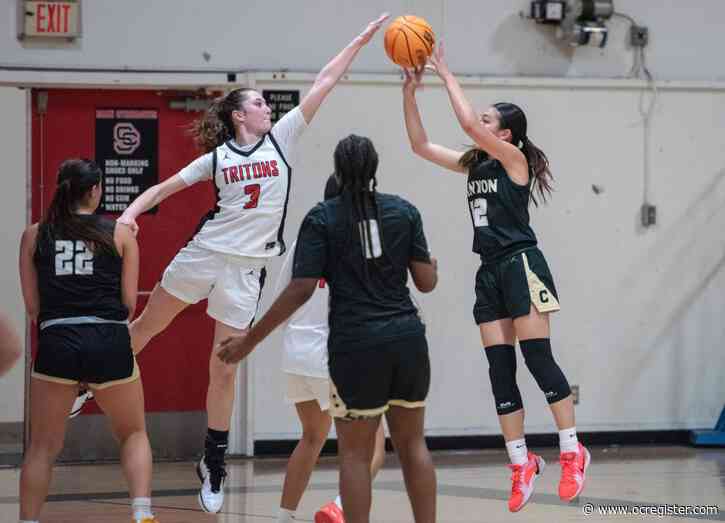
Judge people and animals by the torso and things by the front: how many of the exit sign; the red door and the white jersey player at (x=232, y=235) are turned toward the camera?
3

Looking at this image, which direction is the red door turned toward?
toward the camera

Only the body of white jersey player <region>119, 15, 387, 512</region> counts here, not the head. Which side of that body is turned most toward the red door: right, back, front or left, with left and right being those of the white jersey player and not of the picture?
back

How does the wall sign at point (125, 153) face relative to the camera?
toward the camera

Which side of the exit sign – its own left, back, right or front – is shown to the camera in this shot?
front

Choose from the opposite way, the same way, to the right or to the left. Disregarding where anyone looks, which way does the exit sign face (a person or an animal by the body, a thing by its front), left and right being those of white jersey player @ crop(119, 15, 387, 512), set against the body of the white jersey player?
the same way

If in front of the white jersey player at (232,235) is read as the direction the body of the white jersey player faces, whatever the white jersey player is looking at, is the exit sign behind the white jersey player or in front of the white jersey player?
behind

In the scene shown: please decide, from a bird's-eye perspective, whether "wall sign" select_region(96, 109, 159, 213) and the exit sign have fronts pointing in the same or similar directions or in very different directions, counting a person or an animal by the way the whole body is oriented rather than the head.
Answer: same or similar directions

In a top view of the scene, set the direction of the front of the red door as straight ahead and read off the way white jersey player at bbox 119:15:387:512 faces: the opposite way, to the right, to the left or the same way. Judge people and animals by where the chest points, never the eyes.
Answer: the same way

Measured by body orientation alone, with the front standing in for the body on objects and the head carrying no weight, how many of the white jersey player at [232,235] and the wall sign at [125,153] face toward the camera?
2

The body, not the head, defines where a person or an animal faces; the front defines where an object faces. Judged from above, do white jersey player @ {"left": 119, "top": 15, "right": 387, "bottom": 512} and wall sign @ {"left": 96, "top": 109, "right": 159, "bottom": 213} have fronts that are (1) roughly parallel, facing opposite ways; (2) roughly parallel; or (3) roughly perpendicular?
roughly parallel

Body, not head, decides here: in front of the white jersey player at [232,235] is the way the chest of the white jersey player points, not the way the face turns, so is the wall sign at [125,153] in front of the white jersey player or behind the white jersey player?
behind

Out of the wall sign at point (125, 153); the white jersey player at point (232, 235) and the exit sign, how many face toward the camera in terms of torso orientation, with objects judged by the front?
3
